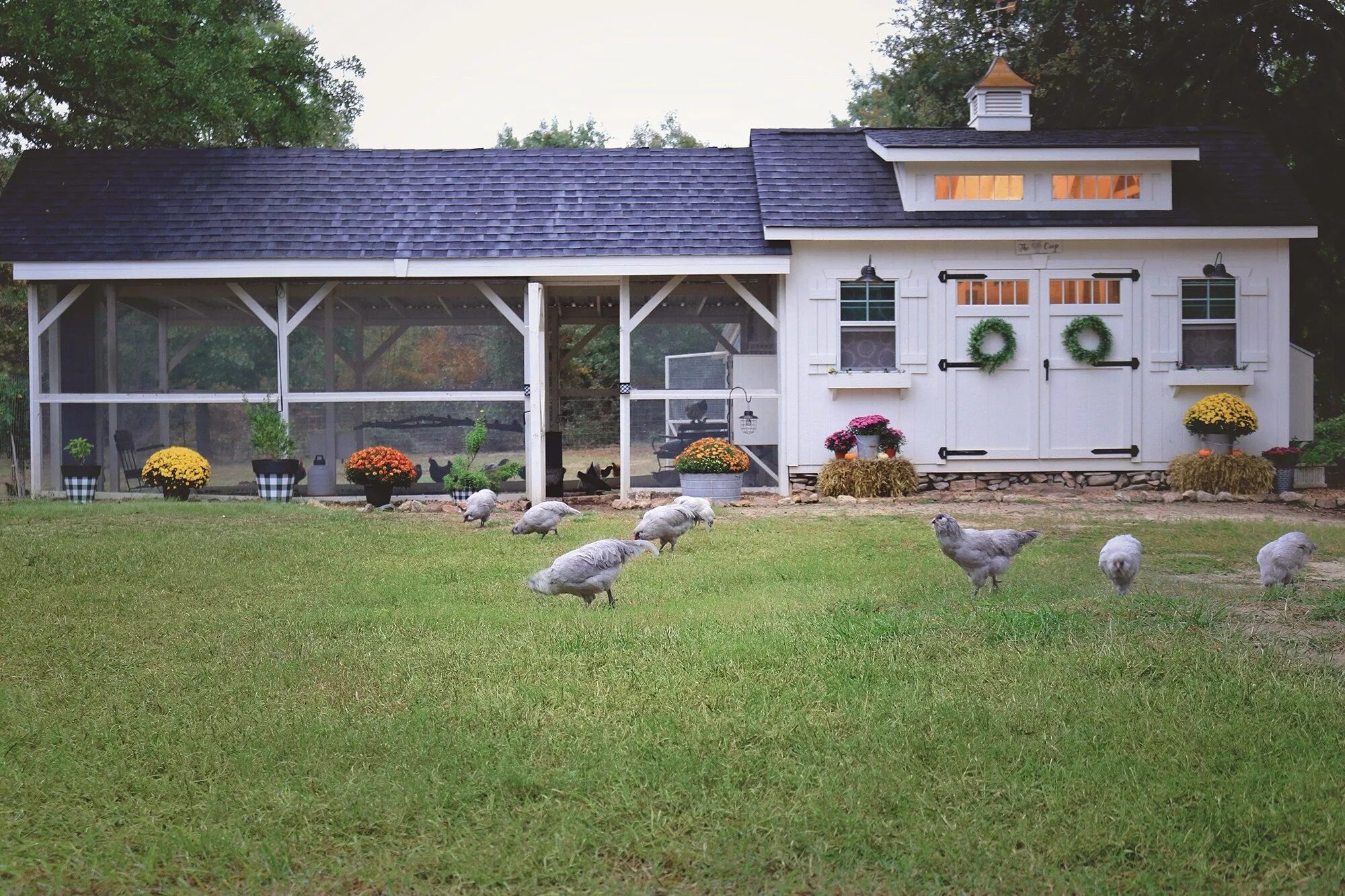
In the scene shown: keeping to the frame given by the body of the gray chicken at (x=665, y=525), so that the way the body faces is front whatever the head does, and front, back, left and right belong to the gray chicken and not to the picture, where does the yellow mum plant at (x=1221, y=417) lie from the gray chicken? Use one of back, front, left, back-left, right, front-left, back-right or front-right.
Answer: back-right

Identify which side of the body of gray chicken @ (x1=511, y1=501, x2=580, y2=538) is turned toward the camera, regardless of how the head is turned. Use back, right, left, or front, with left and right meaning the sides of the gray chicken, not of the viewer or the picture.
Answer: left

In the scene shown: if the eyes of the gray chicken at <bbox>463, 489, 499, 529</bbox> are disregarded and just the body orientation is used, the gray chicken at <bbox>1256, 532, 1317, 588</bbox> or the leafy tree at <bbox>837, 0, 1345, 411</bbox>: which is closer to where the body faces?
the gray chicken

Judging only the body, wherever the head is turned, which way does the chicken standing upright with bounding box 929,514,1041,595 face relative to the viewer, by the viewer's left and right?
facing to the left of the viewer

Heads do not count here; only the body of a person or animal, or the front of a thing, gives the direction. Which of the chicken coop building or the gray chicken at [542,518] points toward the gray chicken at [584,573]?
the chicken coop building

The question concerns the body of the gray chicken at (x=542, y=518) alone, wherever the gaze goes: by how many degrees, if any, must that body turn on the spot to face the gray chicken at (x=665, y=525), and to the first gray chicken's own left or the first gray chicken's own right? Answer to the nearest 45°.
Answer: approximately 135° to the first gray chicken's own left

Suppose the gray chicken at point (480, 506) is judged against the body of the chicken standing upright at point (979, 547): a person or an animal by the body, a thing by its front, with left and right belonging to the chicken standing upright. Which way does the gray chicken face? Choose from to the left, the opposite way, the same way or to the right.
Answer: to the left

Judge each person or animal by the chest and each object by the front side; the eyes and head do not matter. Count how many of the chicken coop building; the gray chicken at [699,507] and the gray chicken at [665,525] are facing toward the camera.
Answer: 1

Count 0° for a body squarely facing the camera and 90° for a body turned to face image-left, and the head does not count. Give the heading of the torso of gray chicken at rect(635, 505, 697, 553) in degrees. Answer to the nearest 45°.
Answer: approximately 90°

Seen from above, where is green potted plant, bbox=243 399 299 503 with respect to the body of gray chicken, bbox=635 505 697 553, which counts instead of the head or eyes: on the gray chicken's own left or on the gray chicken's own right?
on the gray chicken's own right

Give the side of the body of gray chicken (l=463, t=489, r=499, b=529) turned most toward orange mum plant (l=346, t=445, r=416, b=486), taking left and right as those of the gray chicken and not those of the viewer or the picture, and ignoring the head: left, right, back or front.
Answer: right
